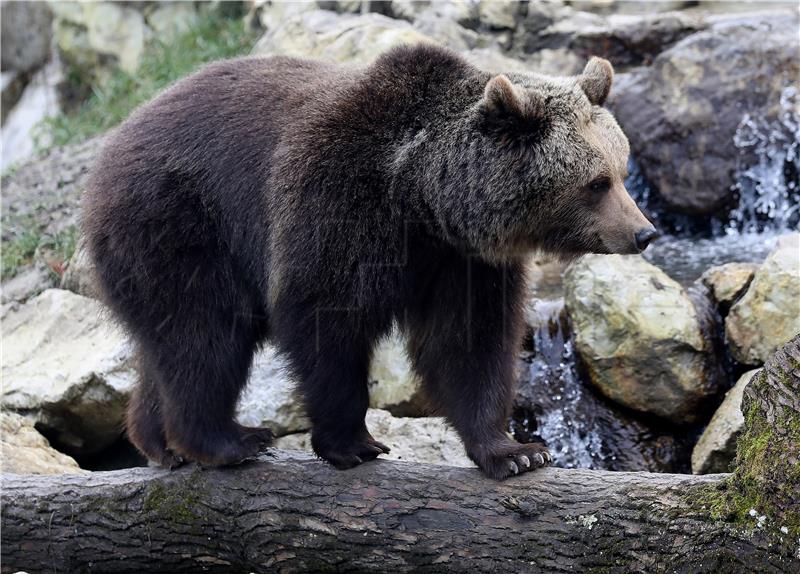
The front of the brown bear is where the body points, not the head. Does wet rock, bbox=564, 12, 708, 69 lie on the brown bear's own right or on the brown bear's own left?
on the brown bear's own left

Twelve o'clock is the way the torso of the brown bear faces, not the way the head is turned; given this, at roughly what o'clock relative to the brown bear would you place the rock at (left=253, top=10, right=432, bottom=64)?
The rock is roughly at 9 o'clock from the brown bear.

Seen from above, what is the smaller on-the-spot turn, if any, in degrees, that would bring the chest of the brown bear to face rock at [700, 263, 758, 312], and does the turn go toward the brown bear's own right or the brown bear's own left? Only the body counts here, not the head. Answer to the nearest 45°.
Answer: approximately 45° to the brown bear's own left

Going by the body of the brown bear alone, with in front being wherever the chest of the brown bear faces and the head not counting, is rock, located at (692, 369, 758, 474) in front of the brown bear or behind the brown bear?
in front

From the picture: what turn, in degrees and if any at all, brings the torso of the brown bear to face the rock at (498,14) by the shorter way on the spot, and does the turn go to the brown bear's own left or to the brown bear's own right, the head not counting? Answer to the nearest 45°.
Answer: approximately 90° to the brown bear's own left

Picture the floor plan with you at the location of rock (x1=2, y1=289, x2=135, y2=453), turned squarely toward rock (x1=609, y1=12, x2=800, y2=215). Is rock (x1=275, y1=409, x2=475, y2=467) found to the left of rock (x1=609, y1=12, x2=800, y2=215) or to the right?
right

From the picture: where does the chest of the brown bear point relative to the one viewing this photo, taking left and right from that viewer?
facing to the right of the viewer

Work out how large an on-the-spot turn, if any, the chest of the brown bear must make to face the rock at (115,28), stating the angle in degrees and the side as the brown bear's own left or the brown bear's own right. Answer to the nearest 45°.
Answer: approximately 90° to the brown bear's own left

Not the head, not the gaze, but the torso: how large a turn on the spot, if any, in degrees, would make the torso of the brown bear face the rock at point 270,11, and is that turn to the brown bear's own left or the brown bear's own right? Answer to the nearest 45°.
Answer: approximately 90° to the brown bear's own left

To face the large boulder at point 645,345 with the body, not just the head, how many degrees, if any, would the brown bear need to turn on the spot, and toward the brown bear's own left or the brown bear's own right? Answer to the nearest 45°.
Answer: approximately 45° to the brown bear's own left
